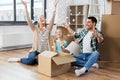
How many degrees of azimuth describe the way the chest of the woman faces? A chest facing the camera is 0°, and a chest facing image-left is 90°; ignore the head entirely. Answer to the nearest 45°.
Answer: approximately 315°

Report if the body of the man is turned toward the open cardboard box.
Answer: yes

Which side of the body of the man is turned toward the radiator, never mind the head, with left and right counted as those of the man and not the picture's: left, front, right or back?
right

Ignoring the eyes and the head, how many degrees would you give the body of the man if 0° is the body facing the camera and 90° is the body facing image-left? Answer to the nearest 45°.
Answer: approximately 45°

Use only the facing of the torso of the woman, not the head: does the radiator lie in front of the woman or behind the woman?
behind
